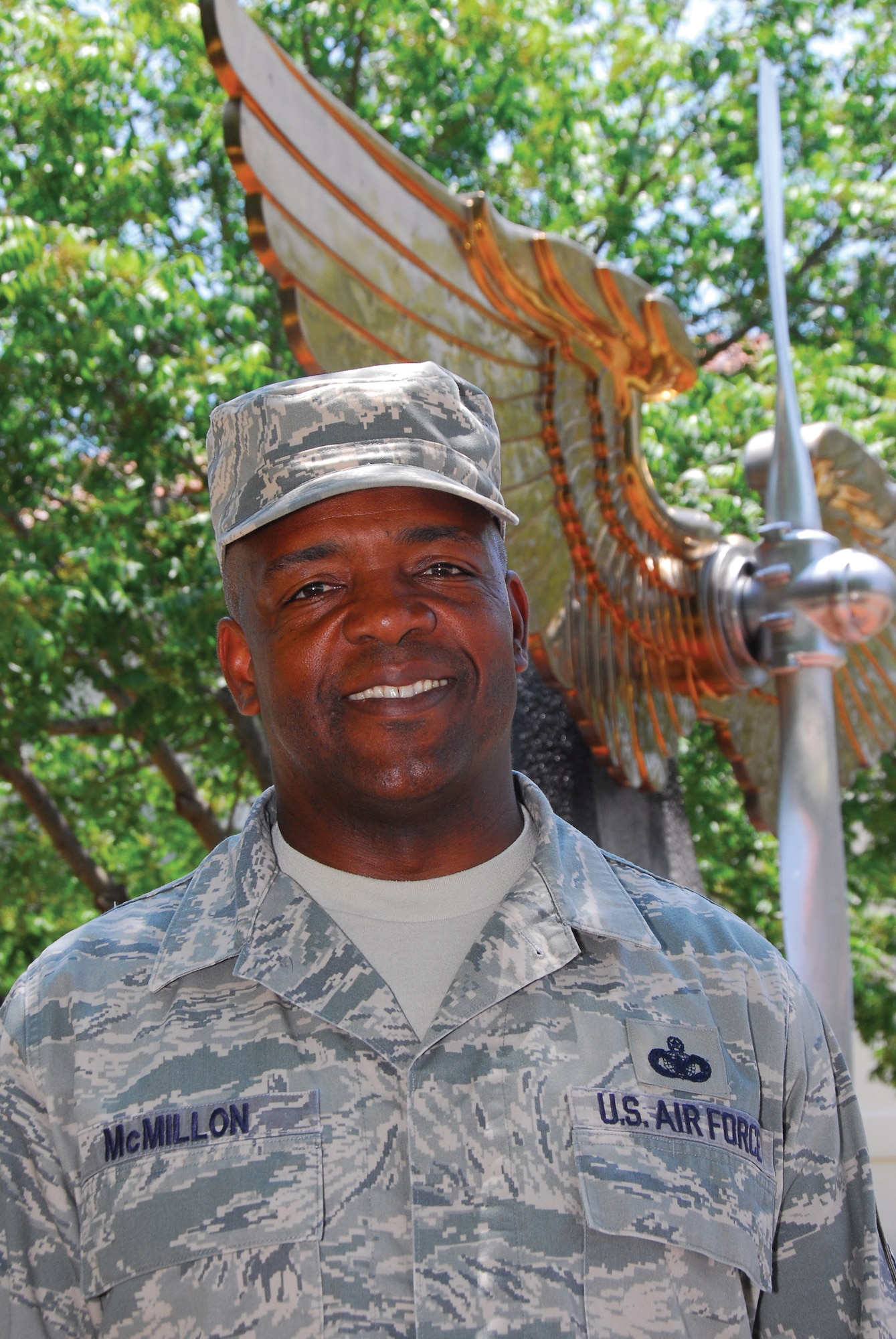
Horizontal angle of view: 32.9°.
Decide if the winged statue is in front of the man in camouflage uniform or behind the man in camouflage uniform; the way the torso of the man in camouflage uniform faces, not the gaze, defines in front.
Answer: behind

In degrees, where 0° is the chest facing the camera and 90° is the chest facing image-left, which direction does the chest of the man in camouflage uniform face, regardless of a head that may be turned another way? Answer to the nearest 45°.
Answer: approximately 0°

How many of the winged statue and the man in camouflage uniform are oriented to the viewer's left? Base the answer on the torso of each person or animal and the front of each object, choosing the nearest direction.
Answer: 0
